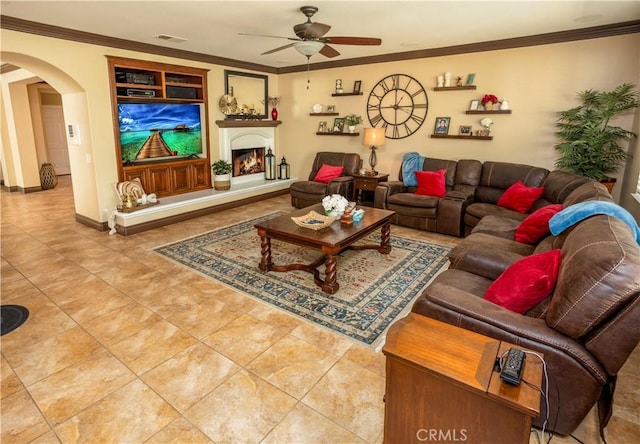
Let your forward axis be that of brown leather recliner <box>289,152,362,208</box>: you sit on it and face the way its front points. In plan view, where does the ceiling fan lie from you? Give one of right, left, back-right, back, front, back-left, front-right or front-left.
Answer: front-left

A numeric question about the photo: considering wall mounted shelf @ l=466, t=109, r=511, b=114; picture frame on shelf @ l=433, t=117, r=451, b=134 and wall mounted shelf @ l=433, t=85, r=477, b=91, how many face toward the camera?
3

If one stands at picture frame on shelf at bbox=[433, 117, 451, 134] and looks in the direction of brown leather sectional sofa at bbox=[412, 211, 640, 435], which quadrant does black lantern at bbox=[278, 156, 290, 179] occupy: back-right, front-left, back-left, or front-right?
back-right

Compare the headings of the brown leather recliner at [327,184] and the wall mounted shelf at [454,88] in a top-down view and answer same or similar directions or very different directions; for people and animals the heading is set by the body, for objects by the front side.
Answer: same or similar directions

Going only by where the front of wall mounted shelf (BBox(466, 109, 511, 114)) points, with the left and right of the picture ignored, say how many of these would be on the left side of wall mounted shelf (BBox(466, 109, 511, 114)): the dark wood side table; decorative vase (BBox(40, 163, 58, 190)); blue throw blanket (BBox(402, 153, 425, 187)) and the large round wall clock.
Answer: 0

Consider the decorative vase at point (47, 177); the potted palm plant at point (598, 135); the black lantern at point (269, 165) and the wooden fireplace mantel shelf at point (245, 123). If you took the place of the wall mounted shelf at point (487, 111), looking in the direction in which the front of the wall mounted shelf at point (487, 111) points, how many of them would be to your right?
3

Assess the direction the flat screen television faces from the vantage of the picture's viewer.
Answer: facing the viewer and to the right of the viewer

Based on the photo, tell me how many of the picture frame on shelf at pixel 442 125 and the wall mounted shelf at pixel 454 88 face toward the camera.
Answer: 2

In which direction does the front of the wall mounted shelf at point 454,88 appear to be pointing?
toward the camera

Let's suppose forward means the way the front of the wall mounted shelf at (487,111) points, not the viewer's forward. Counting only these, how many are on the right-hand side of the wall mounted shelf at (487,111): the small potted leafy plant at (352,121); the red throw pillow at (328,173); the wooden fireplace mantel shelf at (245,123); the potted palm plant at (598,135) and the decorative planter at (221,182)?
4

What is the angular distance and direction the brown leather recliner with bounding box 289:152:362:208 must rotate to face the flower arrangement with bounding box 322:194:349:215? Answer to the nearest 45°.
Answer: approximately 45° to its left

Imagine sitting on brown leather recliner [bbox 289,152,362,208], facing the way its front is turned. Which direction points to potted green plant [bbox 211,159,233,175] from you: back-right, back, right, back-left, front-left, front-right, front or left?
front-right

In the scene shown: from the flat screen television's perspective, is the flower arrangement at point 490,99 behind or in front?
in front

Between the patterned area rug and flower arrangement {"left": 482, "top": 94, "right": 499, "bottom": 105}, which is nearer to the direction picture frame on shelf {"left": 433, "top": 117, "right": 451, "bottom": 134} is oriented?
the patterned area rug

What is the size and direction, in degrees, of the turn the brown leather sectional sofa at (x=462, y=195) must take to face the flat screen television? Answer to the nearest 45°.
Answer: approximately 45° to its right

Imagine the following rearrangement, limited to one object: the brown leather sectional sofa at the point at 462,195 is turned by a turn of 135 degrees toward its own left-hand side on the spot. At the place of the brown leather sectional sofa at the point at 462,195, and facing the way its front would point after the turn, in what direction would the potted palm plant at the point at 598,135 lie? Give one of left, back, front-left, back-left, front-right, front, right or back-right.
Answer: front

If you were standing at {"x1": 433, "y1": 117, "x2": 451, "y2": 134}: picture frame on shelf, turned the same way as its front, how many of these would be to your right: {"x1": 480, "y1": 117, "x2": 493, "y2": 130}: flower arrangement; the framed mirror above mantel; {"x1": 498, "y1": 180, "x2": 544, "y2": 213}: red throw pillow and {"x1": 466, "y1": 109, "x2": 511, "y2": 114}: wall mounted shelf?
1

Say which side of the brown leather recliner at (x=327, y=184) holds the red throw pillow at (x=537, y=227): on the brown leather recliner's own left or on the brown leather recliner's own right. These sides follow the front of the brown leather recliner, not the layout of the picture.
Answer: on the brown leather recliner's own left

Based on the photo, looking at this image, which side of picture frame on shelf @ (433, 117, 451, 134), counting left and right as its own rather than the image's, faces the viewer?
front

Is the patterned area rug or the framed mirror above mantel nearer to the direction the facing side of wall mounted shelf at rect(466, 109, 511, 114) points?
the patterned area rug

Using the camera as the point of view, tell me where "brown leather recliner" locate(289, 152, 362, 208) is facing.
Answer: facing the viewer and to the left of the viewer

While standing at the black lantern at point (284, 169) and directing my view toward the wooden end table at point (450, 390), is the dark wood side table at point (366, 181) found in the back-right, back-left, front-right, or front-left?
front-left
